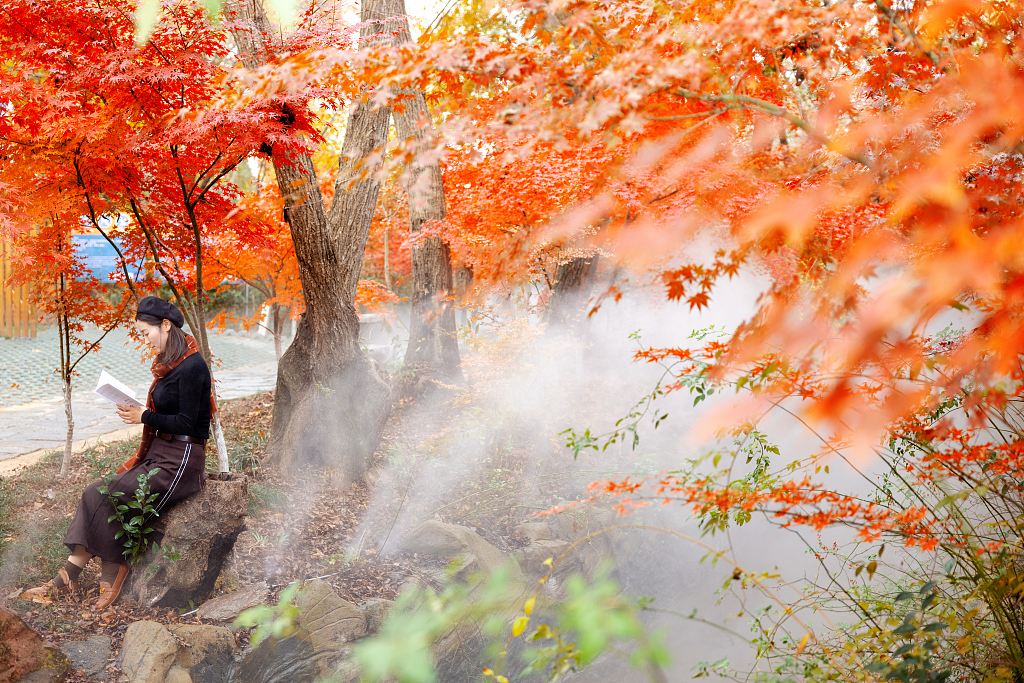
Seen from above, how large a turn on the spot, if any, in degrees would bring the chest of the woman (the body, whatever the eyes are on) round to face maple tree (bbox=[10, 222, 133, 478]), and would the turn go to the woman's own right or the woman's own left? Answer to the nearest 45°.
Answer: approximately 90° to the woman's own right

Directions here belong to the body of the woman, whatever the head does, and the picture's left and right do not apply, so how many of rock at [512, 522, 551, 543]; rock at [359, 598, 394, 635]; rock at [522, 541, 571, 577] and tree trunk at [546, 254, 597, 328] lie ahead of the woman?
0

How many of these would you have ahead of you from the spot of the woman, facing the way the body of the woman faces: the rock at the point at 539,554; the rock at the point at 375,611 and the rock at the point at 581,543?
0

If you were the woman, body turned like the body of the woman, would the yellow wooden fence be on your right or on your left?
on your right

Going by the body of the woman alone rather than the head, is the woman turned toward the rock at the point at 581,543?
no

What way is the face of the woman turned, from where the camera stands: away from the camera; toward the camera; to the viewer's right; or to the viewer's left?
to the viewer's left

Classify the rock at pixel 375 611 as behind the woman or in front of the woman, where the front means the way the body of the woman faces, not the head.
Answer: behind

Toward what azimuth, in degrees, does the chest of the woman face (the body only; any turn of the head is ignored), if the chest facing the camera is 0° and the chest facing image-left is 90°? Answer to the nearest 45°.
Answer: approximately 90°

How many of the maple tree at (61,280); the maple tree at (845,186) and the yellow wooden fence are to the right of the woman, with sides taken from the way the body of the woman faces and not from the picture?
2
